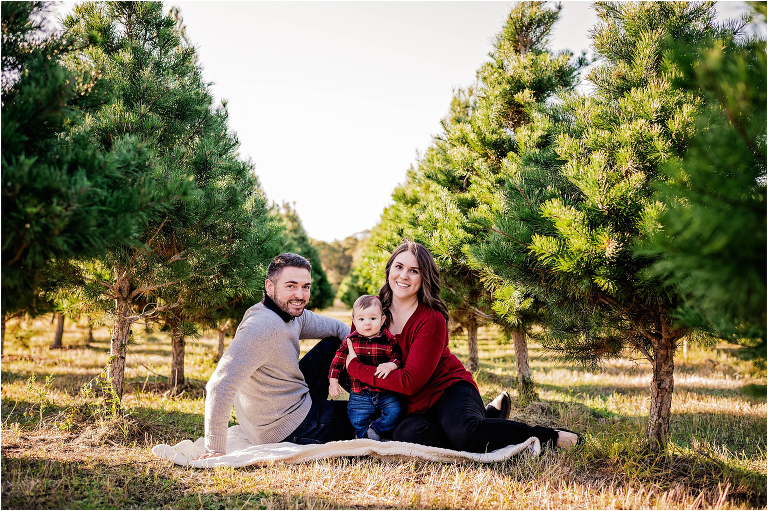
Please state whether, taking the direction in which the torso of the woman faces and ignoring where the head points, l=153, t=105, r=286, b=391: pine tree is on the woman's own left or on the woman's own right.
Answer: on the woman's own right

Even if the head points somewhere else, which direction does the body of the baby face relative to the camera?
toward the camera

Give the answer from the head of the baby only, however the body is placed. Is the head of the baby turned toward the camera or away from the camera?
toward the camera

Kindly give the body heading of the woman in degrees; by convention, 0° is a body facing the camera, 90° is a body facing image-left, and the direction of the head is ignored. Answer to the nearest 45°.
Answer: approximately 45°

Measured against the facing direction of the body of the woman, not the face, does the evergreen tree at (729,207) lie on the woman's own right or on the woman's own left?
on the woman's own left

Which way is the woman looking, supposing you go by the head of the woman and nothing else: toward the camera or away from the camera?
toward the camera

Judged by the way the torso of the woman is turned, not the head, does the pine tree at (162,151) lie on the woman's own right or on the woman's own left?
on the woman's own right
